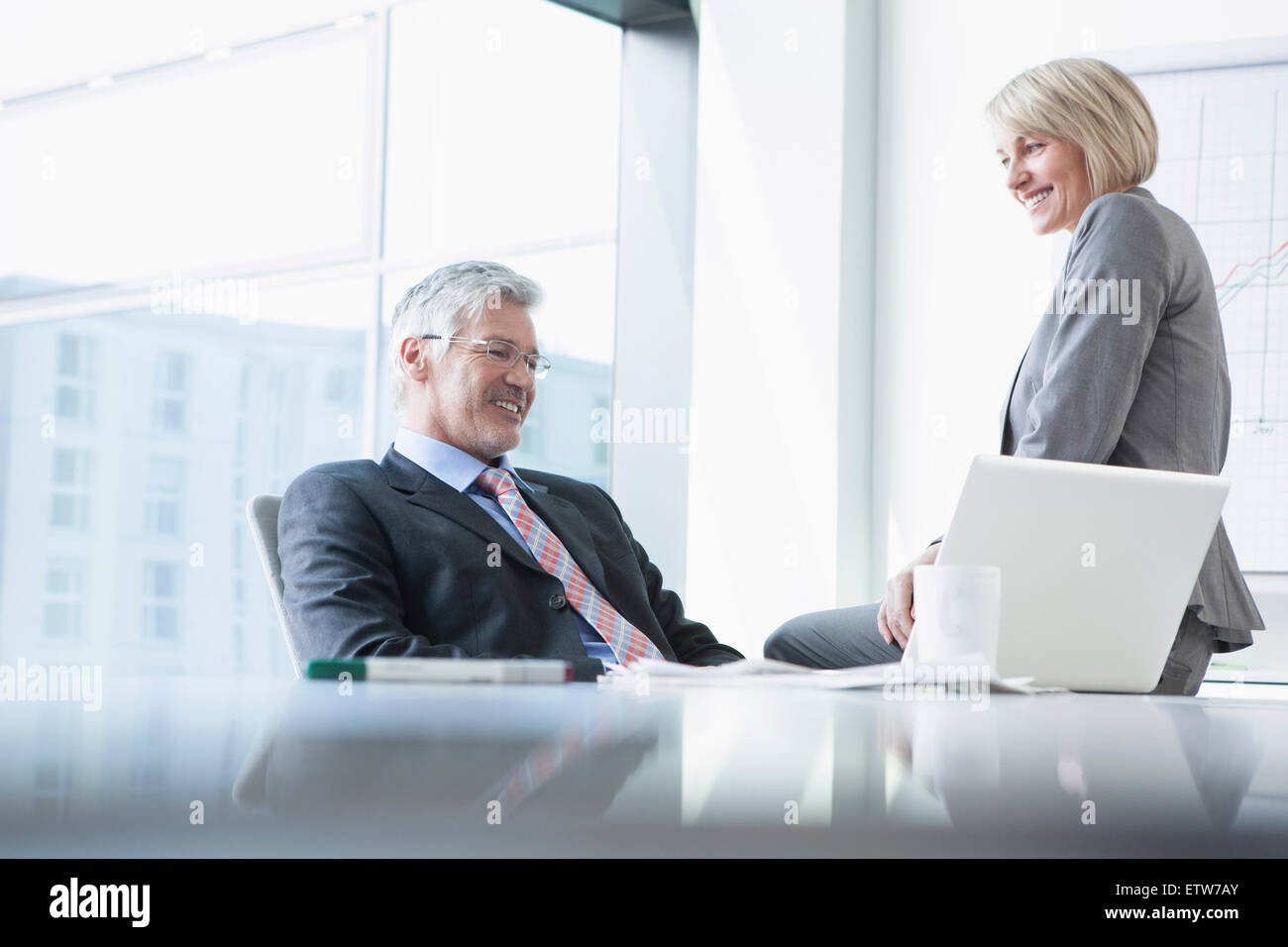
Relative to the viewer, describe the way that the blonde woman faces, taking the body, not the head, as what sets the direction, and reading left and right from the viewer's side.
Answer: facing to the left of the viewer

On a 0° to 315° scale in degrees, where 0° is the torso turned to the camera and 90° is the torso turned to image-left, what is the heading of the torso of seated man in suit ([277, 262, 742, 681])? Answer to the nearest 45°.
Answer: approximately 315°

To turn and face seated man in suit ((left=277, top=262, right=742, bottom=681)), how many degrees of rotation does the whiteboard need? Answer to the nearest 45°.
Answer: approximately 45° to its right

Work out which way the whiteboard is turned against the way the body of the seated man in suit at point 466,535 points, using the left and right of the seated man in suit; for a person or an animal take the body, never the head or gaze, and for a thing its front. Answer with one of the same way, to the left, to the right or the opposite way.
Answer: to the right

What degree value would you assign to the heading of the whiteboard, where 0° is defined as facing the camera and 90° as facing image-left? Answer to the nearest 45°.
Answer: approximately 0°

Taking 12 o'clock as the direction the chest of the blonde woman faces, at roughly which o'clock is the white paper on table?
The white paper on table is roughly at 10 o'clock from the blonde woman.

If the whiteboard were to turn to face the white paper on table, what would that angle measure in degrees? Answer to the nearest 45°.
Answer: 0° — it already faces it

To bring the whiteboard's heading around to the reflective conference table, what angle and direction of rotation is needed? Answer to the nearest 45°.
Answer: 0° — it already faces it

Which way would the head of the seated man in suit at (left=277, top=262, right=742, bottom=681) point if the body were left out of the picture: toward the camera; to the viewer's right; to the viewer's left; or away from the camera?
to the viewer's right
